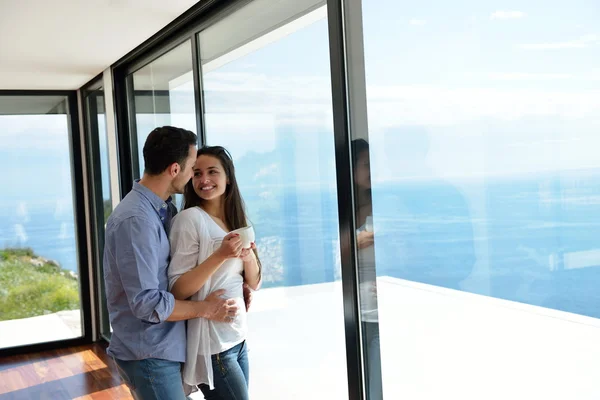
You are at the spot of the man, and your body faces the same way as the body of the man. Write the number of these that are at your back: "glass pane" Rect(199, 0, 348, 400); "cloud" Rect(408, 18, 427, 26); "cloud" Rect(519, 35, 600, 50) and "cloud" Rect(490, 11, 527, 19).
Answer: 0

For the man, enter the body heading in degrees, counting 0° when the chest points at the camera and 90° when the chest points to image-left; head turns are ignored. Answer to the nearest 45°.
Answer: approximately 270°

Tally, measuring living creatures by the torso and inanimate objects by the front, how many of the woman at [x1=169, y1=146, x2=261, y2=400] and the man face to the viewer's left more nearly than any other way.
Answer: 0

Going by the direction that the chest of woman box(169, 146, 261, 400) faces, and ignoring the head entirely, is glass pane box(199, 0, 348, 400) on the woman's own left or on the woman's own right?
on the woman's own left

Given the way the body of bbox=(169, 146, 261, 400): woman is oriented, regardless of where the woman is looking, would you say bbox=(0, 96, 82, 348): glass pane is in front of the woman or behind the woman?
behind

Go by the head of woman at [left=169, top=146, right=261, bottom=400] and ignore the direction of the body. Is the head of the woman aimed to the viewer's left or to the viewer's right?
to the viewer's left

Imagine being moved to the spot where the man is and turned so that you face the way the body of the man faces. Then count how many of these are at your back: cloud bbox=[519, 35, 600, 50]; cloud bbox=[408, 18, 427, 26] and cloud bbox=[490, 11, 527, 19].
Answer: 0

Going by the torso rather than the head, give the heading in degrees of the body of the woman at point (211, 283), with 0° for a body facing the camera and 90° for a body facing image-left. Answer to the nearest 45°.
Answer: approximately 315°

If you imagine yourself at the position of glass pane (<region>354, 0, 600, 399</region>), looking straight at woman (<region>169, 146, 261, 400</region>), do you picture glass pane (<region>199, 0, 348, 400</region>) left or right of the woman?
right

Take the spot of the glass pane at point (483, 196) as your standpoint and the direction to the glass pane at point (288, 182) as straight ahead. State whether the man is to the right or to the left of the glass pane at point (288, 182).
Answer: left
